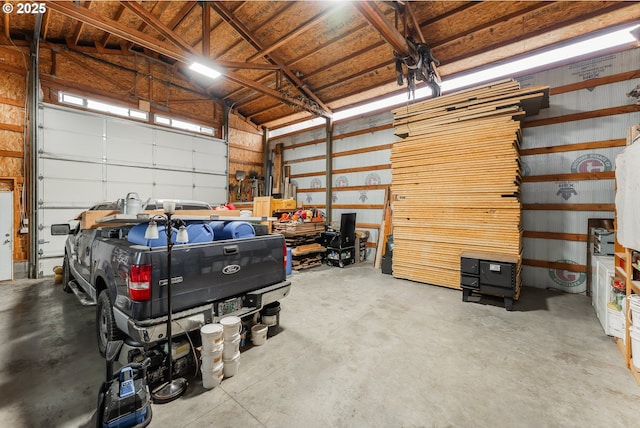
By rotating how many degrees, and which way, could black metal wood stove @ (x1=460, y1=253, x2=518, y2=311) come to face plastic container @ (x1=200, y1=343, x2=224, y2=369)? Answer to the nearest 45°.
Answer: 0° — it already faces it

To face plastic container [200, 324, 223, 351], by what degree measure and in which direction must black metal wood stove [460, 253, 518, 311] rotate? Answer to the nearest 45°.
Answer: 0° — it already faces it

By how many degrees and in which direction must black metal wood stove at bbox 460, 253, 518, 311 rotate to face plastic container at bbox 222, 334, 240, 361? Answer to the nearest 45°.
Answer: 0° — it already faces it

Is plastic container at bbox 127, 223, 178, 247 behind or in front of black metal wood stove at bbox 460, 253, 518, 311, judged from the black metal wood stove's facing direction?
in front

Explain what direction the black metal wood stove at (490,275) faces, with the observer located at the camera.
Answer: facing the viewer and to the left of the viewer

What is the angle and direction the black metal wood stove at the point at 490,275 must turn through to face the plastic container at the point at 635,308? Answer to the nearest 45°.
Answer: approximately 90° to its left

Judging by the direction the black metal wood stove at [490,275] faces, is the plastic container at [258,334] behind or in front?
in front

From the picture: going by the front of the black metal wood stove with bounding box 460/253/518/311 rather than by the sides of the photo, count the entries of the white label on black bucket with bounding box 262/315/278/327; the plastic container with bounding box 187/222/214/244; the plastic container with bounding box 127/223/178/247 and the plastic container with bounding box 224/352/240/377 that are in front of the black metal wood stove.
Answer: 4
